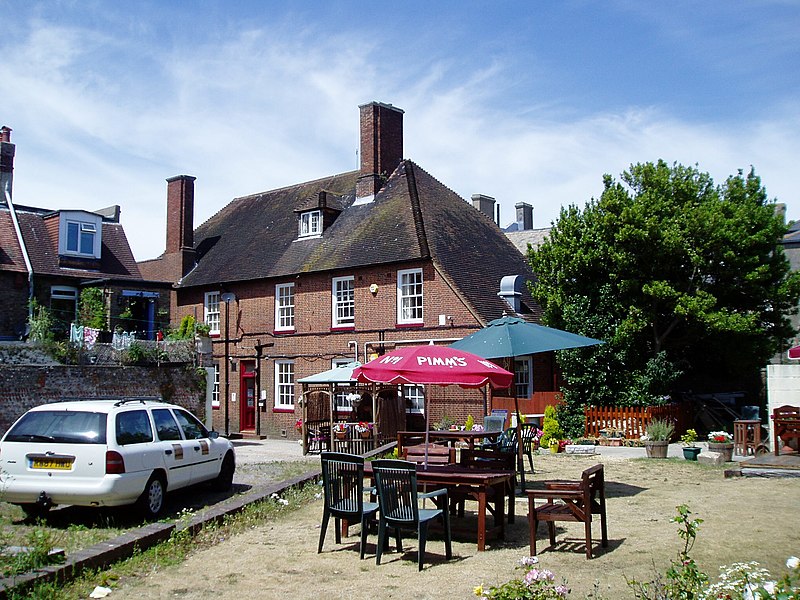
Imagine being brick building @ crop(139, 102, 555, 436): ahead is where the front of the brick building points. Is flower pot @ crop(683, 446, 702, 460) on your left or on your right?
on your left

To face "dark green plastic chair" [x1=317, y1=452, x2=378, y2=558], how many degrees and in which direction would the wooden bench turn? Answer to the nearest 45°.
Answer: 0° — it already faces it

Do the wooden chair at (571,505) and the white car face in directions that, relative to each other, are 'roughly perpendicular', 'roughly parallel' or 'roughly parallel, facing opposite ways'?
roughly perpendicular

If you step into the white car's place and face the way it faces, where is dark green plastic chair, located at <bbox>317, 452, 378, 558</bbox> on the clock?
The dark green plastic chair is roughly at 3 o'clock from the white car.

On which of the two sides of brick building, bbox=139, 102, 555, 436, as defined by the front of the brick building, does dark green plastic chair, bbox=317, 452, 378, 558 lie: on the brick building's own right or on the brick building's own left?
on the brick building's own left

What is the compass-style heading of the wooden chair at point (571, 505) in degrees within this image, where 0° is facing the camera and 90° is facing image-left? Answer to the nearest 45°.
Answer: approximately 90°

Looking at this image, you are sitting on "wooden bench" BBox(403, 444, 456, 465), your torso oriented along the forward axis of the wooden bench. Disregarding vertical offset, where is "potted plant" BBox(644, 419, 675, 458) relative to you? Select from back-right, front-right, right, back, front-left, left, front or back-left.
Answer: back-left

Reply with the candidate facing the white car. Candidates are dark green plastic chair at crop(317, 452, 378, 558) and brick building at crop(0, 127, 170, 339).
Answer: the brick building

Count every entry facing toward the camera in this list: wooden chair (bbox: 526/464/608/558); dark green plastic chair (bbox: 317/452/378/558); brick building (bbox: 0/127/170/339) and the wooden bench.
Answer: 2
